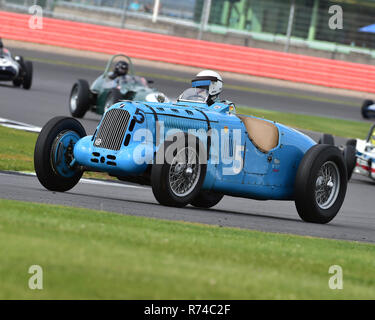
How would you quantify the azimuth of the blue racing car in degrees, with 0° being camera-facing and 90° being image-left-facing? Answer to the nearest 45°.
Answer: approximately 45°

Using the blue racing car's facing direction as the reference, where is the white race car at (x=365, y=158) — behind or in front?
behind

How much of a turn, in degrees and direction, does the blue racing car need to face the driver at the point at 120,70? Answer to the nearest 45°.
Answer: approximately 135° to its right

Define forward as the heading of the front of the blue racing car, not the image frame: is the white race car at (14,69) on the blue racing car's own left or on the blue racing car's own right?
on the blue racing car's own right

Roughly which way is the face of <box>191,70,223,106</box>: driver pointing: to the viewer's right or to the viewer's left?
to the viewer's left
